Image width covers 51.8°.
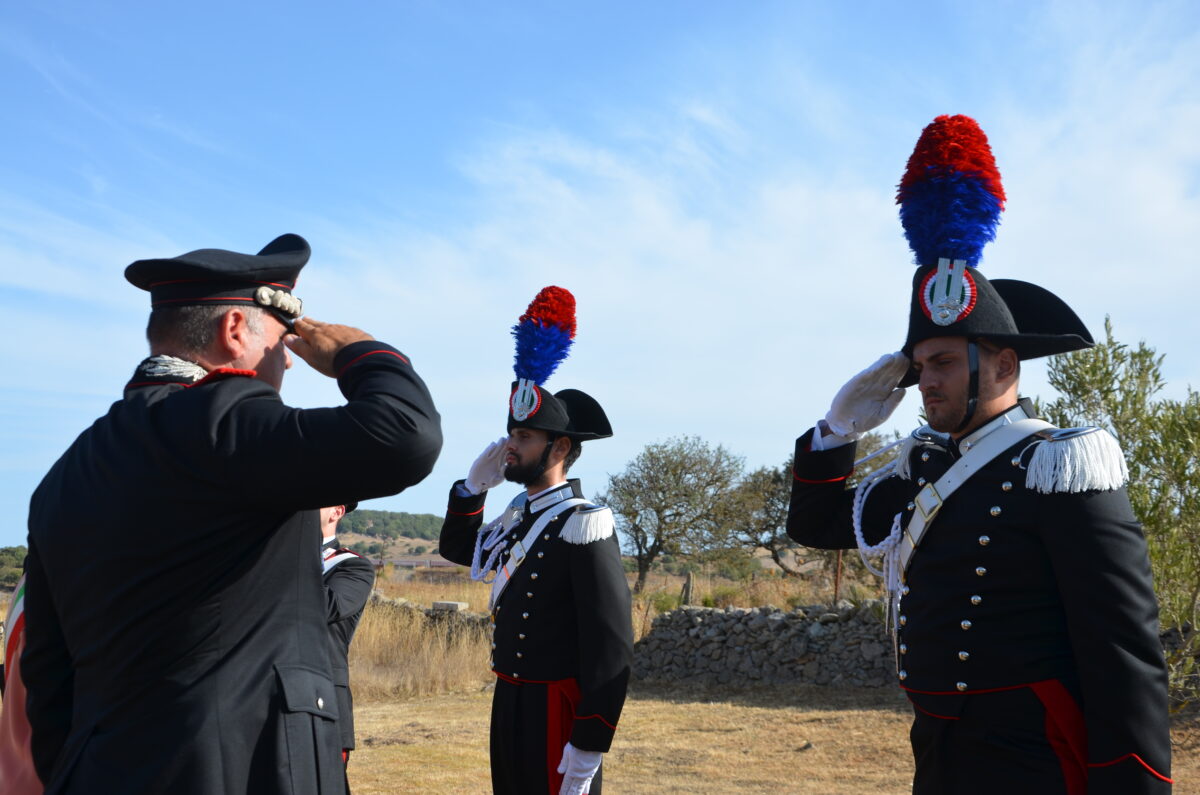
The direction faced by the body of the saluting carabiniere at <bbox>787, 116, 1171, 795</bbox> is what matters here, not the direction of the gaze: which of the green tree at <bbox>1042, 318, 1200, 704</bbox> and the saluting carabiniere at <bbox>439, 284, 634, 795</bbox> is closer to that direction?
the saluting carabiniere

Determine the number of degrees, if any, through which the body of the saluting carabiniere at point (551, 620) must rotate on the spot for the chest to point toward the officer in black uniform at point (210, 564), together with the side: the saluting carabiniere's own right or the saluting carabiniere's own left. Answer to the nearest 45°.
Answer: approximately 45° to the saluting carabiniere's own left

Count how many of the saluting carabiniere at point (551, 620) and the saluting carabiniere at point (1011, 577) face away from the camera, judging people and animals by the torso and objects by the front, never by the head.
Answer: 0

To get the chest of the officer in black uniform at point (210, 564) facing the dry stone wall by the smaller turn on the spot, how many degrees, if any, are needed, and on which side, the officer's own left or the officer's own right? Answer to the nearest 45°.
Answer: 0° — they already face it

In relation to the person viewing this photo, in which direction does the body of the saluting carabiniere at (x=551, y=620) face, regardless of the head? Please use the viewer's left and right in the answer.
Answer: facing the viewer and to the left of the viewer

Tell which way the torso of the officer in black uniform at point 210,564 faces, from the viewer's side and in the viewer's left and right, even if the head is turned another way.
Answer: facing away from the viewer and to the right of the viewer

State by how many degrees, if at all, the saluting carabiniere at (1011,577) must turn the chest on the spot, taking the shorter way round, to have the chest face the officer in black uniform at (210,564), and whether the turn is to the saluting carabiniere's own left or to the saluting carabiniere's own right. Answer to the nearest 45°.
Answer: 0° — they already face them

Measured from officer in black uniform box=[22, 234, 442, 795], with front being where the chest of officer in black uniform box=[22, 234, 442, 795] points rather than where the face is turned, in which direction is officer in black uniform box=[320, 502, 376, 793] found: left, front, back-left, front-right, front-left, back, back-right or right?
front-left

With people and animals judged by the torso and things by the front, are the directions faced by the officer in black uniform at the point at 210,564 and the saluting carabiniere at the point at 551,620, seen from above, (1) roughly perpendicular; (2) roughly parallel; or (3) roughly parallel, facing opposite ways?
roughly parallel, facing opposite ways

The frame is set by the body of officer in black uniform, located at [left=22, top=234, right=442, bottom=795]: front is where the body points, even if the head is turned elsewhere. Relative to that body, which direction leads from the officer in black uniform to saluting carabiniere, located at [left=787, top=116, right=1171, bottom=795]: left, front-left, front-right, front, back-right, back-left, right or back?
front-right

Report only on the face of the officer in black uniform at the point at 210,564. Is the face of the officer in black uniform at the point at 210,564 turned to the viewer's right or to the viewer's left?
to the viewer's right

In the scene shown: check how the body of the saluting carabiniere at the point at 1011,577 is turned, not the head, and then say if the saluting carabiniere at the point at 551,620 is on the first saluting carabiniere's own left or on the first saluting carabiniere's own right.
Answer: on the first saluting carabiniere's own right

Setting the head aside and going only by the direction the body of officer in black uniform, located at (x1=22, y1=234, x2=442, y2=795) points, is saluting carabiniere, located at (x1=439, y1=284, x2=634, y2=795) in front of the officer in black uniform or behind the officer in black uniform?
in front

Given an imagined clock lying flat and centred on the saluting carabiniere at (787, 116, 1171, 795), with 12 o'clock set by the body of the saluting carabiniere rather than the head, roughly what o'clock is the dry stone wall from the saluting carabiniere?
The dry stone wall is roughly at 4 o'clock from the saluting carabiniere.

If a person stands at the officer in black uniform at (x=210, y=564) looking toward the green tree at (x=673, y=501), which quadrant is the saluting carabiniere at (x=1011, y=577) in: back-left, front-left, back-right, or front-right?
front-right

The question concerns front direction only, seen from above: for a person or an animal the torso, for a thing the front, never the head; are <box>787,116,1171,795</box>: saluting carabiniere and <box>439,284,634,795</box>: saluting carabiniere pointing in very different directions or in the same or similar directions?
same or similar directions
